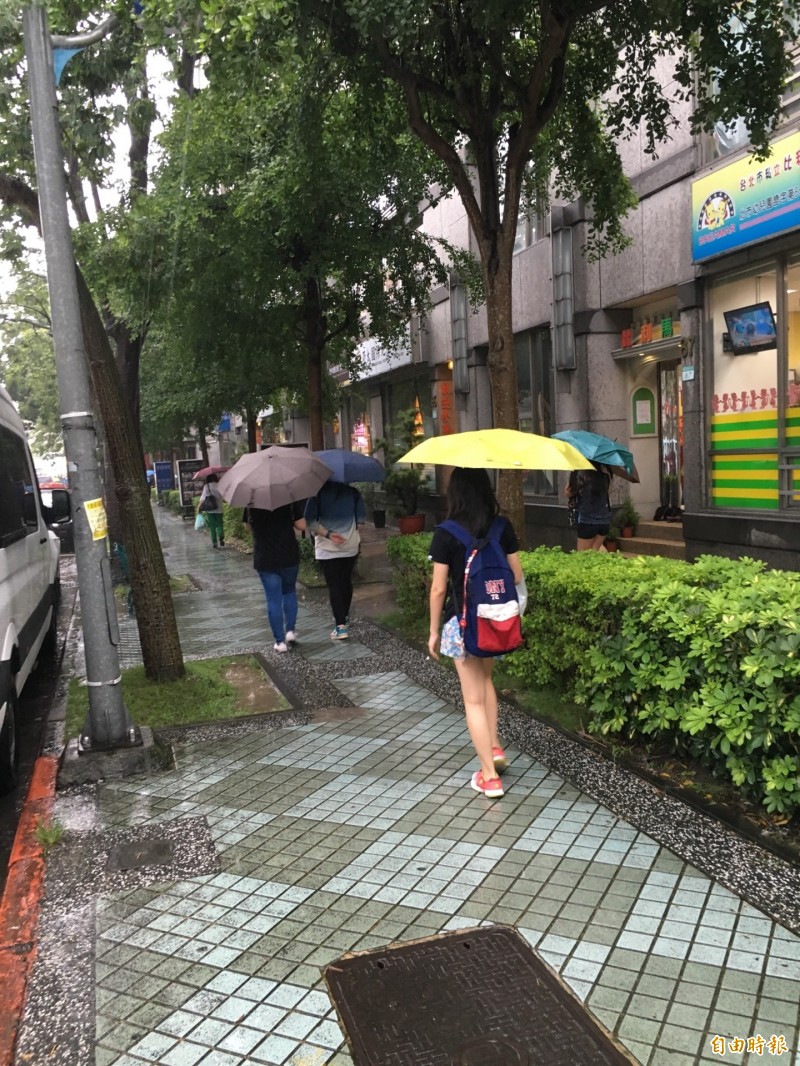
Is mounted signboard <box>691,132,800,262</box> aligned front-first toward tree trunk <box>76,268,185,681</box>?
yes

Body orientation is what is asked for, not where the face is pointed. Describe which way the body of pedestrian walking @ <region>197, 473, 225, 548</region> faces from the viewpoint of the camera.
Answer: away from the camera

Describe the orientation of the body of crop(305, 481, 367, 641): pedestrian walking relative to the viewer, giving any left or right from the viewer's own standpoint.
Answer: facing away from the viewer

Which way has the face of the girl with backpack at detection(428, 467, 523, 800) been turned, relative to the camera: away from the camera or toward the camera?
away from the camera

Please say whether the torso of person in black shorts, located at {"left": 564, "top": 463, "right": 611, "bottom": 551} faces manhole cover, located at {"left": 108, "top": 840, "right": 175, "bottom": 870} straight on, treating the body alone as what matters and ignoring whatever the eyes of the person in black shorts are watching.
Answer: no

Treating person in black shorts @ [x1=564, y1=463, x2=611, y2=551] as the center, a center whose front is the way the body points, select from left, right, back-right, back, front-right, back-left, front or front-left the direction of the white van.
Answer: back-left

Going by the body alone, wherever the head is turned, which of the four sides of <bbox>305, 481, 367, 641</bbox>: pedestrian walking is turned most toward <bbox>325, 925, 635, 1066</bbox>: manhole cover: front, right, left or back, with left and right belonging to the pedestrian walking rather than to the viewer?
back

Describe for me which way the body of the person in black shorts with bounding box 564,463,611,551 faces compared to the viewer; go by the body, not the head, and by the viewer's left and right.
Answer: facing away from the viewer

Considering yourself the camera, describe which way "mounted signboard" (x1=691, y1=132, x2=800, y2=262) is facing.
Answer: facing the viewer and to the left of the viewer

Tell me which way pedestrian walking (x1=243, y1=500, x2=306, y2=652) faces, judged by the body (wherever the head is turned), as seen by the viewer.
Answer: away from the camera

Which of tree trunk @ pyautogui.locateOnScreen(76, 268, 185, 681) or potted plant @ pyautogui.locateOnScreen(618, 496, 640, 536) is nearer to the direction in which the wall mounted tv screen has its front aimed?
the tree trunk

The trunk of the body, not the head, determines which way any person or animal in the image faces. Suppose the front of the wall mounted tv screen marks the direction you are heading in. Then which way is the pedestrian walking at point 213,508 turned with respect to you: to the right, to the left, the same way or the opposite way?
to the right

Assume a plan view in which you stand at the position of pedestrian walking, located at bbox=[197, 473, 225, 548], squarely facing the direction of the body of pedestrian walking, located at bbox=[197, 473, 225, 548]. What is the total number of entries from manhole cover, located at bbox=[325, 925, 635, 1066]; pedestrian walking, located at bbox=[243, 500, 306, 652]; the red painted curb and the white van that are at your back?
4

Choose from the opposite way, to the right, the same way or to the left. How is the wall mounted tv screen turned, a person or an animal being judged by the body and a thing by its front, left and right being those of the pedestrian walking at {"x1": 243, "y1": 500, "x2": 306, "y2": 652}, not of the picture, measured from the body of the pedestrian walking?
to the left

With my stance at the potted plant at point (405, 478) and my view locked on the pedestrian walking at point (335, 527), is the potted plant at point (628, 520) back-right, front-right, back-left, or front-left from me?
front-left

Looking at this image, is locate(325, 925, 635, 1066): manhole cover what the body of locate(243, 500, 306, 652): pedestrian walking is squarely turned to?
no

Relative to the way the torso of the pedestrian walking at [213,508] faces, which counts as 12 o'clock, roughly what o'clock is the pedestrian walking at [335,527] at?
the pedestrian walking at [335,527] is roughly at 6 o'clock from the pedestrian walking at [213,508].

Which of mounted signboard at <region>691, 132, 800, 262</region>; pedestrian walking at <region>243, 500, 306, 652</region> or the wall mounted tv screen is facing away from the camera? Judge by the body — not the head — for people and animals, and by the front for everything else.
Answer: the pedestrian walking

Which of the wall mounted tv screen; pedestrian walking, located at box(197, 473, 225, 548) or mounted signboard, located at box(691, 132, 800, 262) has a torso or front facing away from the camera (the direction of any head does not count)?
the pedestrian walking

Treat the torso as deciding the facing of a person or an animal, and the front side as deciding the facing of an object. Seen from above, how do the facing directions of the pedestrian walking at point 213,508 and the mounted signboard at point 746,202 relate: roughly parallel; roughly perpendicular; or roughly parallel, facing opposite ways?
roughly perpendicular
